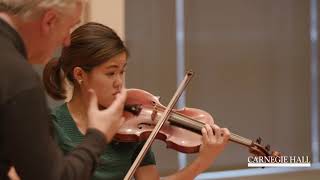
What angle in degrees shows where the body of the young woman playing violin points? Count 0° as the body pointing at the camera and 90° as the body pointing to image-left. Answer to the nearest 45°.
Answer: approximately 315°

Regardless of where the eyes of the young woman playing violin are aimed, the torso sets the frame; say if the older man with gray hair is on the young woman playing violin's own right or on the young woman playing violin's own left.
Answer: on the young woman playing violin's own right
